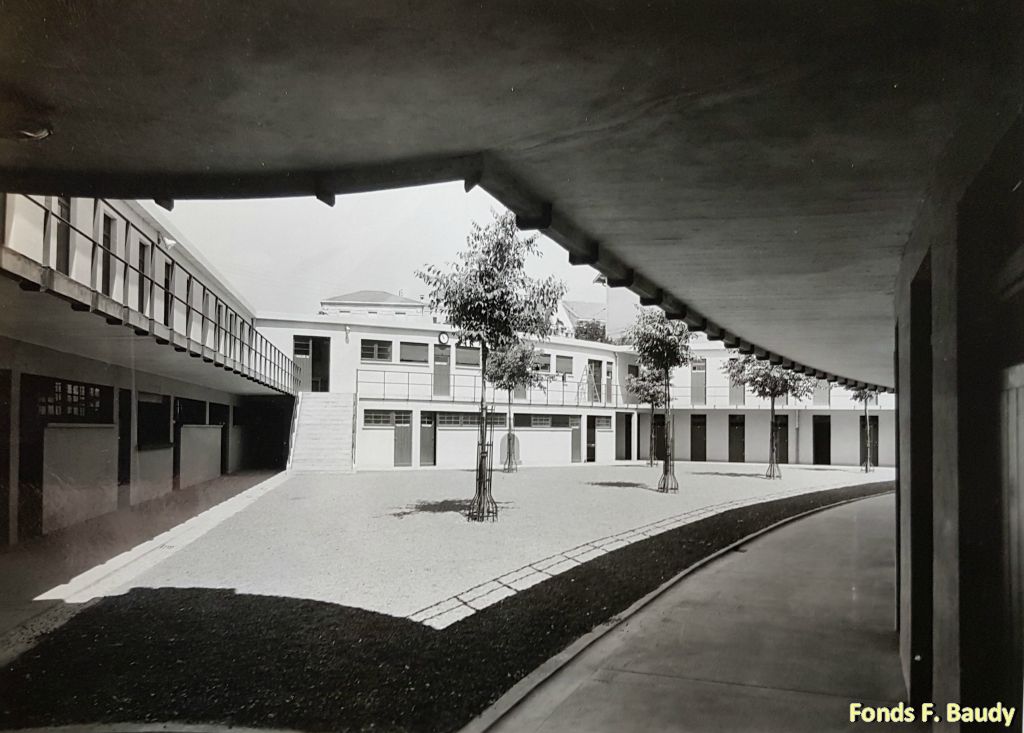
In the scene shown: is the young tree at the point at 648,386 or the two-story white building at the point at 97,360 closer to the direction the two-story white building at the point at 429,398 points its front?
the two-story white building

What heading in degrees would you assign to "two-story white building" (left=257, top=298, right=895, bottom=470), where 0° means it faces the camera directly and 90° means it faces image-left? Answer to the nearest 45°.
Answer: approximately 0°
